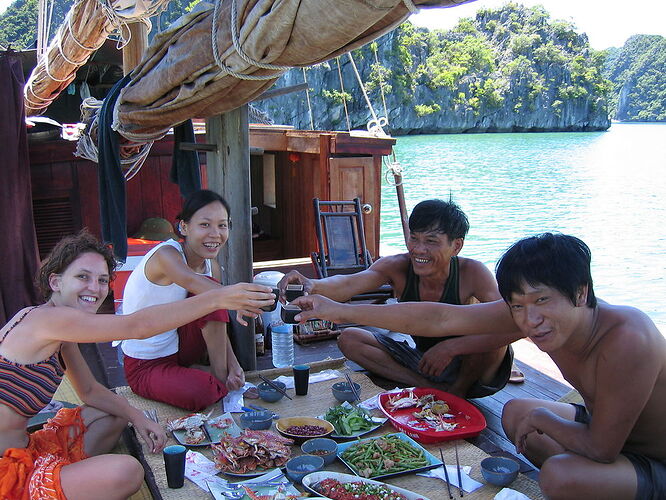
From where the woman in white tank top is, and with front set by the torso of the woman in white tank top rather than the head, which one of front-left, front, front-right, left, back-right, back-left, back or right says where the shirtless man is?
front

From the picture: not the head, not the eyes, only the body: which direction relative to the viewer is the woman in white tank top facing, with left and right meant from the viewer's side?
facing the viewer and to the right of the viewer

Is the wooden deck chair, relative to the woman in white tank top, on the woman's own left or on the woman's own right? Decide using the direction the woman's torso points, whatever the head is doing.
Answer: on the woman's own left

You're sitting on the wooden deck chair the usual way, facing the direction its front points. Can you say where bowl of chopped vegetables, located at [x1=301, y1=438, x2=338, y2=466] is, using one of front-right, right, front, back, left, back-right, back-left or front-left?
front-right

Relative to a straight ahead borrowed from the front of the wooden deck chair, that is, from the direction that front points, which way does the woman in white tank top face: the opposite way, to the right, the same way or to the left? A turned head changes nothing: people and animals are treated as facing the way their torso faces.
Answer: the same way

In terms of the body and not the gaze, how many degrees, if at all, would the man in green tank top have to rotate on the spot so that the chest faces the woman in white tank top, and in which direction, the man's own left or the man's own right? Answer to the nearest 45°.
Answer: approximately 45° to the man's own right

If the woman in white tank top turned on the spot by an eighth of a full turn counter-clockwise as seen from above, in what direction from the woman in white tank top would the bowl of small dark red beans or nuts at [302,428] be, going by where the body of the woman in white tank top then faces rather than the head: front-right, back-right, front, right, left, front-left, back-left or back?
front-right

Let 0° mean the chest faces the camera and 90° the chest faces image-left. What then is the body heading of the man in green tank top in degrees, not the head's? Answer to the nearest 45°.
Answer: approximately 45°

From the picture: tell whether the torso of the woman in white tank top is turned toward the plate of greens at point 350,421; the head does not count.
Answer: yes

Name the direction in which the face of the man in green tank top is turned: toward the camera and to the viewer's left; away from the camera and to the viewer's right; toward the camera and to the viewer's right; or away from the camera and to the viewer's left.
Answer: toward the camera and to the viewer's left

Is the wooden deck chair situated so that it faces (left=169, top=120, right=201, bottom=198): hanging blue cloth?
no

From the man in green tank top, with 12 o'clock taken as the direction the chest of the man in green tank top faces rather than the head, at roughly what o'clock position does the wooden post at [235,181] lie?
The wooden post is roughly at 2 o'clock from the man in green tank top.

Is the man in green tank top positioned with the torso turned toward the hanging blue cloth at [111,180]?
no

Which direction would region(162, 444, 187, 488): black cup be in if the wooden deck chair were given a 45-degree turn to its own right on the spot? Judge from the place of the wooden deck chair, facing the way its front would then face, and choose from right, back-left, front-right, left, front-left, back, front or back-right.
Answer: front
